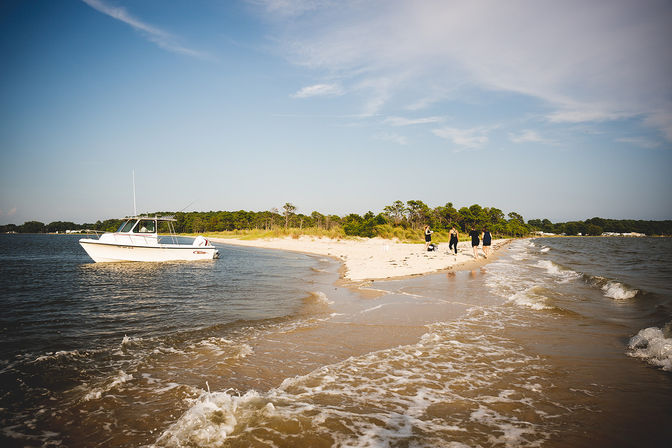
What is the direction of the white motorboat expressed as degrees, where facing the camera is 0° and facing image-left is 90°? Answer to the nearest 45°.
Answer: approximately 90°
